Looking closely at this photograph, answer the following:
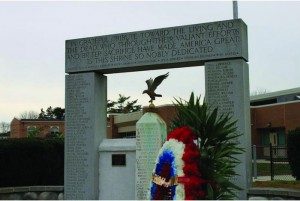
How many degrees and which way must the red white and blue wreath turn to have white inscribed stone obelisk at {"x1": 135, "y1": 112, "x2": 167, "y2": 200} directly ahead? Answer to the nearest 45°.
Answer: approximately 135° to its right

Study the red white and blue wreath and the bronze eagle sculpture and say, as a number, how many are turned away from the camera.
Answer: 0

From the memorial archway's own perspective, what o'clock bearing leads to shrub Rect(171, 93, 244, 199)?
The shrub is roughly at 10 o'clock from the memorial archway.

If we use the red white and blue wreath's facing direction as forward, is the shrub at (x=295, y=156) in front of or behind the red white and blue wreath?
behind

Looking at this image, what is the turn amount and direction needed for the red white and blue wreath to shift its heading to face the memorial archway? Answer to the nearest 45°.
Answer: approximately 135° to its right

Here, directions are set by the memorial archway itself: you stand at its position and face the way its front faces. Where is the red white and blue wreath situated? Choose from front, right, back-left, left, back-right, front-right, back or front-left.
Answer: front-left

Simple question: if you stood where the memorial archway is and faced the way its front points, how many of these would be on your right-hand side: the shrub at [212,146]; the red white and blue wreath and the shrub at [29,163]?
1

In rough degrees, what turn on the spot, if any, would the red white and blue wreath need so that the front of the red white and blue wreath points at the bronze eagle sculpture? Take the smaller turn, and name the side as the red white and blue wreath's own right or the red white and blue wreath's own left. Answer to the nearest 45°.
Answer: approximately 135° to the red white and blue wreath's own right

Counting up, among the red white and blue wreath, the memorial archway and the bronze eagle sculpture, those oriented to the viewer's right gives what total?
0

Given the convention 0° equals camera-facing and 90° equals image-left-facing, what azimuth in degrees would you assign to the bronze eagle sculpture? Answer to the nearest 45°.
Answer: approximately 90°
